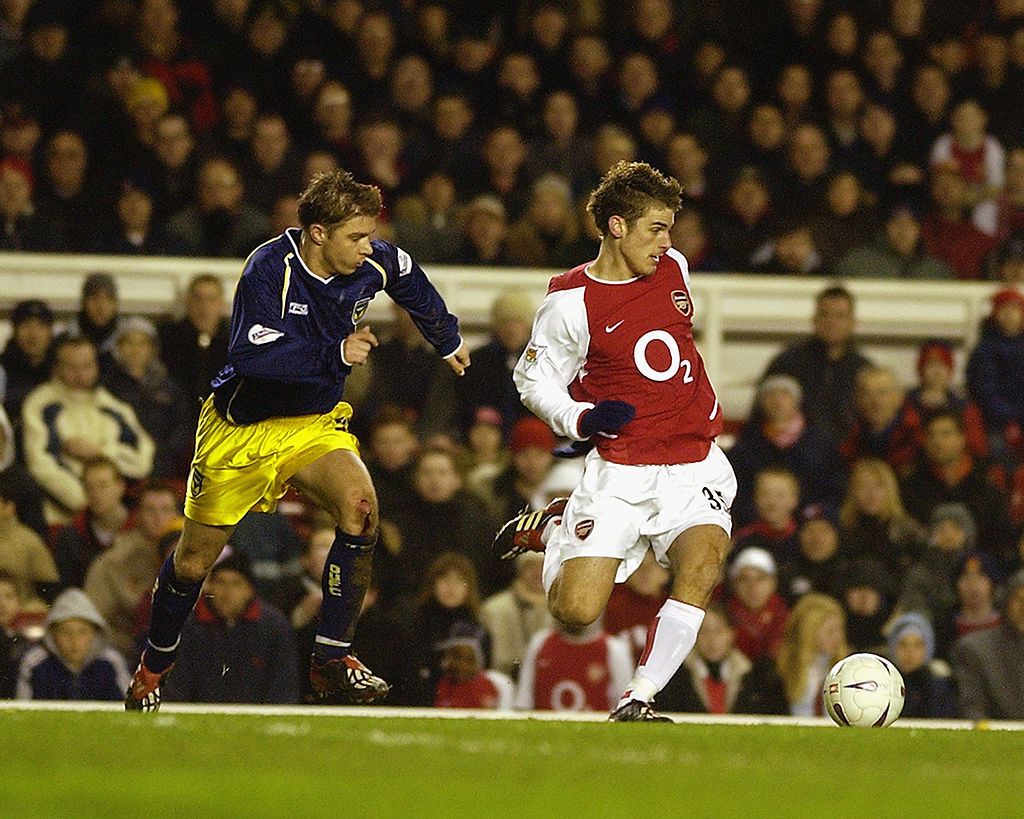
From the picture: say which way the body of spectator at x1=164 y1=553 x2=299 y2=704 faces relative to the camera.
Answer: toward the camera

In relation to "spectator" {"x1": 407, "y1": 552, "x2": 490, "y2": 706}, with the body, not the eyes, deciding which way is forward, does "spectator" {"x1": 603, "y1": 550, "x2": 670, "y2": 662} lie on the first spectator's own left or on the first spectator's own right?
on the first spectator's own left

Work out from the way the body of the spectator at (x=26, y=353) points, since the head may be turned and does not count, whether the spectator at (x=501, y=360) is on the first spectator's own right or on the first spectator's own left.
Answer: on the first spectator's own left

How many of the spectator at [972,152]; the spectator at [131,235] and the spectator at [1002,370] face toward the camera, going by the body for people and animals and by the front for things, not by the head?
3

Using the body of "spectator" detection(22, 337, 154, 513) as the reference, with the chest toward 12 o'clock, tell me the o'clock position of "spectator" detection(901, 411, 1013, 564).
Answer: "spectator" detection(901, 411, 1013, 564) is roughly at 9 o'clock from "spectator" detection(22, 337, 154, 513).

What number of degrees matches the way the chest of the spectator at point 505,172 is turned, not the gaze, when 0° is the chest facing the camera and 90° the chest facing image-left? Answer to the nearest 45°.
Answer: approximately 0°

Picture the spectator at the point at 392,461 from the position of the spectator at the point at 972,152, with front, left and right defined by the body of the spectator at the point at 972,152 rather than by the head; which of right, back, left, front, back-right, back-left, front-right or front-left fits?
front-right

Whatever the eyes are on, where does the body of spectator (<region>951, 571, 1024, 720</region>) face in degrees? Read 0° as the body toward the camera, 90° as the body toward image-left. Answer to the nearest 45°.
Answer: approximately 0°

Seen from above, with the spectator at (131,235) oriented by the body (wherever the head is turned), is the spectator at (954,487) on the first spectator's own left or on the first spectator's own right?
on the first spectator's own left
